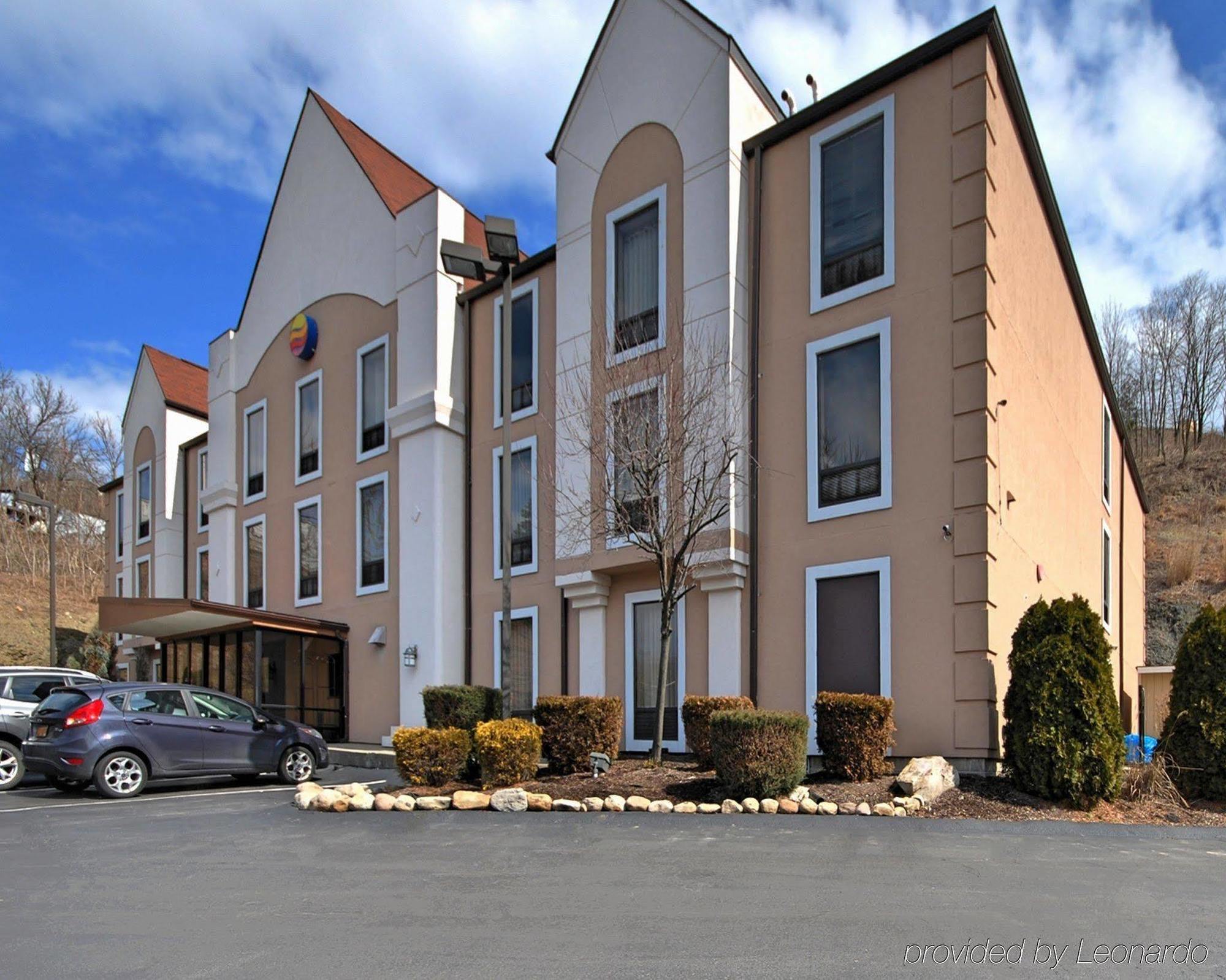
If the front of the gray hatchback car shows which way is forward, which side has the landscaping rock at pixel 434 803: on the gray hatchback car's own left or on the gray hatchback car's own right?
on the gray hatchback car's own right

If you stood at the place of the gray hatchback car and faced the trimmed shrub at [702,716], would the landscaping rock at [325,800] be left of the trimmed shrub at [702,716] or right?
right

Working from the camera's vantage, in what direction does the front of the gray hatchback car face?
facing away from the viewer and to the right of the viewer
